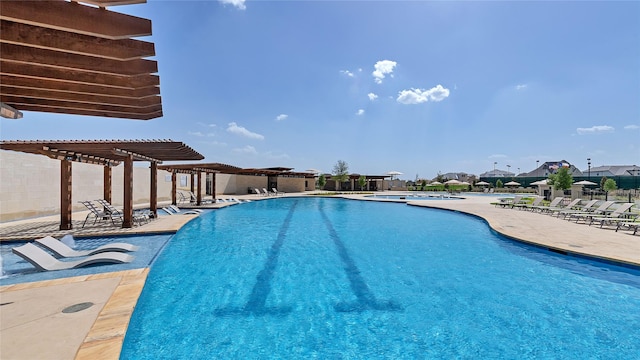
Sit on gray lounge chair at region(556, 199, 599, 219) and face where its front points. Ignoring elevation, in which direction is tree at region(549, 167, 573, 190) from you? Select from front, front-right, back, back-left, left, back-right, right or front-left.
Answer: back-right

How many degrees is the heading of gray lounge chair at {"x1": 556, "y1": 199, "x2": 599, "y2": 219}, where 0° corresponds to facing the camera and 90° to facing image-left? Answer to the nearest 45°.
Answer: approximately 45°

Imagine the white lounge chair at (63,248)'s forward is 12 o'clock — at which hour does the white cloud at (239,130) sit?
The white cloud is roughly at 10 o'clock from the white lounge chair.

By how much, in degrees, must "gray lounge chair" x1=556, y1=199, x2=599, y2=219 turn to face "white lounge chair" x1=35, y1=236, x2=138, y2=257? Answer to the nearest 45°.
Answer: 0° — it already faces it

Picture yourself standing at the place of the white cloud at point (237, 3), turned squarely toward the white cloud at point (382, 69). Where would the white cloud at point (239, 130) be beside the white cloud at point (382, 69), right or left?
left

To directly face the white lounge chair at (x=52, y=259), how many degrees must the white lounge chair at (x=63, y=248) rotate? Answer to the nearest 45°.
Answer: approximately 90° to its right

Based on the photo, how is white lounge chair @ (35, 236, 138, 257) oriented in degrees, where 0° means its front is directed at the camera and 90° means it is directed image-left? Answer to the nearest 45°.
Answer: approximately 270°

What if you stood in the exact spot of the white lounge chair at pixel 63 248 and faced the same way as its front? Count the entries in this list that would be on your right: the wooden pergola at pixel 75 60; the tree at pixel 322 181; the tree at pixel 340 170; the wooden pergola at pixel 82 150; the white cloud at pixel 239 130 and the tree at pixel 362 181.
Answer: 1

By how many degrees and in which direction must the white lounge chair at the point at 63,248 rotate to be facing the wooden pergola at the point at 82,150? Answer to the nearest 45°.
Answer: approximately 90° to its left

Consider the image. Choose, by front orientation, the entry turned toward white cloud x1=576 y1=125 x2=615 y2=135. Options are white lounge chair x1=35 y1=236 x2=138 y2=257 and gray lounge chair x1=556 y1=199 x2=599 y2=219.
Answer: white lounge chair x1=35 y1=236 x2=138 y2=257

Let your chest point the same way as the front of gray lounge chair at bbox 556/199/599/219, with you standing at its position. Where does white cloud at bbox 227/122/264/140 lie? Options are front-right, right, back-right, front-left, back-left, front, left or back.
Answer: front-right

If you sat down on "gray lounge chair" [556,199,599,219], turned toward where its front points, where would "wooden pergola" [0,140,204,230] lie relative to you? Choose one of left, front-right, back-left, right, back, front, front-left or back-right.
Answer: front
